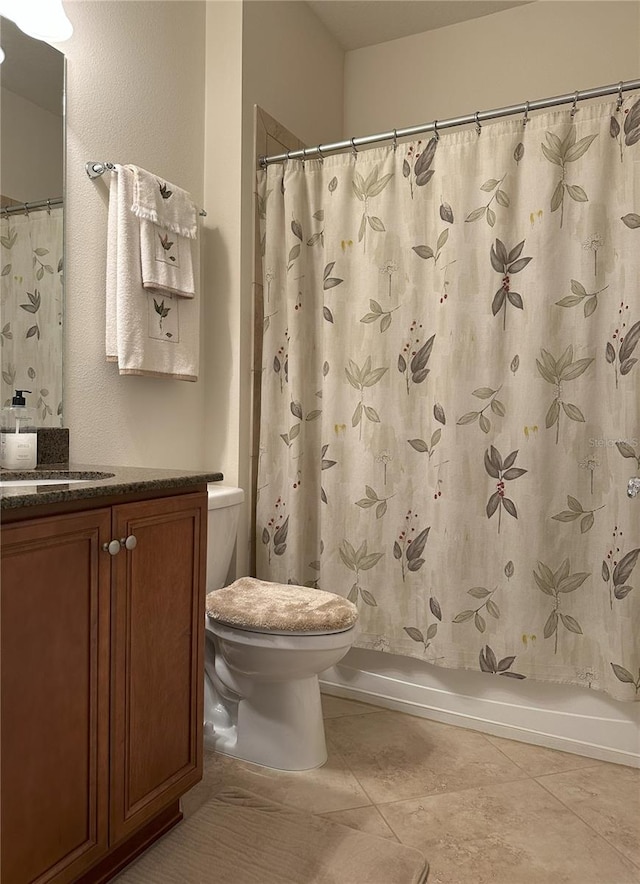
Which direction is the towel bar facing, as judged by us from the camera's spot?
facing the viewer and to the right of the viewer

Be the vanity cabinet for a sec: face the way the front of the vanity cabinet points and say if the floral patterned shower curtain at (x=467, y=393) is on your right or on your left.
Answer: on your left

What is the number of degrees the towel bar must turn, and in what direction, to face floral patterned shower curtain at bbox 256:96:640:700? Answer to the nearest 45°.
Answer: approximately 45° to its left

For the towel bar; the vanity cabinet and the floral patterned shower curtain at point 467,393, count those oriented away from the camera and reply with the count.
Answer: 0

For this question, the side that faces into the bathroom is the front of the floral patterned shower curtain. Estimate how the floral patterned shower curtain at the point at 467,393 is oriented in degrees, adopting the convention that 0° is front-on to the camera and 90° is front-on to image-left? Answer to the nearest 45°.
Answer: approximately 45°

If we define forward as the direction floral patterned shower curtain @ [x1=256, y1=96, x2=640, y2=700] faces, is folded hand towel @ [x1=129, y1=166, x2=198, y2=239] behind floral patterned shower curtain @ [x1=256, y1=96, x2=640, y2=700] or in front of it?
in front

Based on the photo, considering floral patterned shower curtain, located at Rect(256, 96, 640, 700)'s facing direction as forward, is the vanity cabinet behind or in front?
in front
